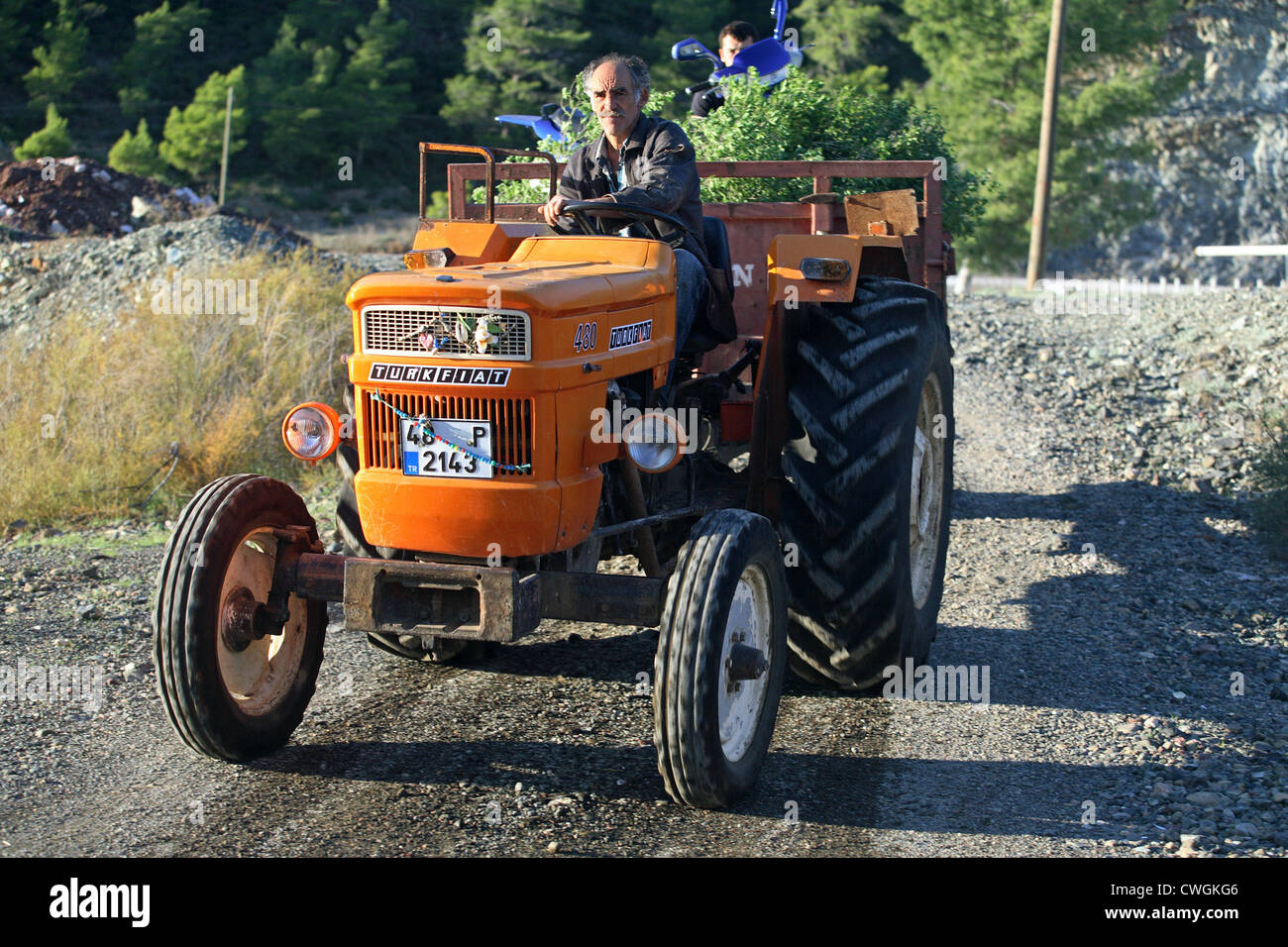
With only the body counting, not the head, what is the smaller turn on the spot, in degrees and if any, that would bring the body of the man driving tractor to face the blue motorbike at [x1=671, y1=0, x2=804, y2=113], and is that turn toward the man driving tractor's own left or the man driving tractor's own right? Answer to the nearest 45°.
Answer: approximately 135° to the man driving tractor's own right

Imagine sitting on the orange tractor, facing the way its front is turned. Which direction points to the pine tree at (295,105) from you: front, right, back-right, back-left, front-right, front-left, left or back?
back-right

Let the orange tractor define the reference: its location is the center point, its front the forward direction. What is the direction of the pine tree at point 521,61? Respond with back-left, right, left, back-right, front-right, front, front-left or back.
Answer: back-right

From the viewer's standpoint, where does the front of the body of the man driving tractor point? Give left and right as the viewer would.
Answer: facing the viewer and to the left of the viewer

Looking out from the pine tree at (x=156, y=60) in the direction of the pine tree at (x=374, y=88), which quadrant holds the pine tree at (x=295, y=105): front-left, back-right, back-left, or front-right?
front-right

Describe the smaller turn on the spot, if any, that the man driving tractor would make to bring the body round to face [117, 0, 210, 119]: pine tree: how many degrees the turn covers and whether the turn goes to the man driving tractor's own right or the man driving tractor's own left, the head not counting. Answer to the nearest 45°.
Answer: approximately 135° to the man driving tractor's own right

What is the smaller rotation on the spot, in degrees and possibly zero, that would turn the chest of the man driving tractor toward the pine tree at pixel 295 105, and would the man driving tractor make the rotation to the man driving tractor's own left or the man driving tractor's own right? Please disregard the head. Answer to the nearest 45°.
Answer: approximately 135° to the man driving tractor's own right
